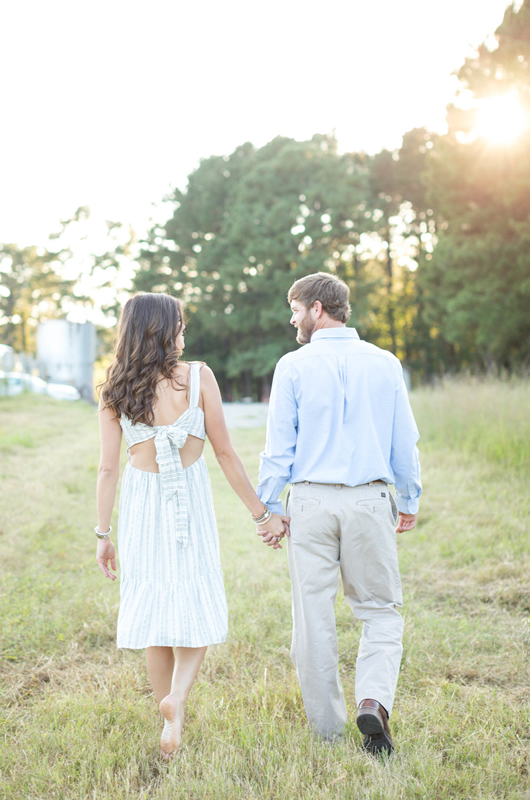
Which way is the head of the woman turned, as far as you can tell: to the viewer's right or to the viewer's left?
to the viewer's right

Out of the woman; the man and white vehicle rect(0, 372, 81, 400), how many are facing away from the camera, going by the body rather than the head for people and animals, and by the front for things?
2

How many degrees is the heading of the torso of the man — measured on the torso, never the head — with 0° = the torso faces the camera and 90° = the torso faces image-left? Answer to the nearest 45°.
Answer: approximately 180°

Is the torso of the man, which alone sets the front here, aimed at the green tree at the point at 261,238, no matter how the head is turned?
yes

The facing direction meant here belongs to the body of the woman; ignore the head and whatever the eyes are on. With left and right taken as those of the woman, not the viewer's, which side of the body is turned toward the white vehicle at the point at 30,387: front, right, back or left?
front

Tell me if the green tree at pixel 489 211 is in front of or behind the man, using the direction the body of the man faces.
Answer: in front

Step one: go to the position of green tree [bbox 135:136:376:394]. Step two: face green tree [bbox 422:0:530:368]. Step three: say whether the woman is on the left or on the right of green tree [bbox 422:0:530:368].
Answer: right

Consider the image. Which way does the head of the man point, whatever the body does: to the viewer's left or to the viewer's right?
to the viewer's left

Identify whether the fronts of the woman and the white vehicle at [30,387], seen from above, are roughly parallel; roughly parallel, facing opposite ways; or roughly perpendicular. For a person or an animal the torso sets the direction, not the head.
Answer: roughly perpendicular

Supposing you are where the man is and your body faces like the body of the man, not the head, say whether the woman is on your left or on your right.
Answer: on your left

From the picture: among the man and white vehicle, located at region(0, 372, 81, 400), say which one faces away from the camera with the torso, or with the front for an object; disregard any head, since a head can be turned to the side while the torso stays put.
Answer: the man

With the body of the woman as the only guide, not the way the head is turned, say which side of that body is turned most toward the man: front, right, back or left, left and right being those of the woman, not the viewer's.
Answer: right

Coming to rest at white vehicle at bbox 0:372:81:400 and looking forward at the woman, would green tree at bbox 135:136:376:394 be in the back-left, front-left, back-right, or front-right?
back-left

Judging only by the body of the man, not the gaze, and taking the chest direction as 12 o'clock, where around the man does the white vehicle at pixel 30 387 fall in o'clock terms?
The white vehicle is roughly at 11 o'clock from the man.

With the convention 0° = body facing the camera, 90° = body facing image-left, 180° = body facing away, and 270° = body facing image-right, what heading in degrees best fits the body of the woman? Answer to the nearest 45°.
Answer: approximately 180°
